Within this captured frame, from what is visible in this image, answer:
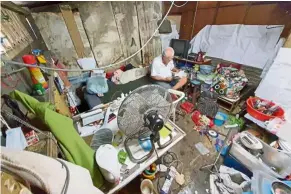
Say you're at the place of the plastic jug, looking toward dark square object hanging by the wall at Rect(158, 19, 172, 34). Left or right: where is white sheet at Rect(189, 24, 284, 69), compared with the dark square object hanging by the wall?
right

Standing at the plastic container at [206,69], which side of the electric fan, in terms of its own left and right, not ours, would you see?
right

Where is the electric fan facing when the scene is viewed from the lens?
facing away from the viewer and to the left of the viewer

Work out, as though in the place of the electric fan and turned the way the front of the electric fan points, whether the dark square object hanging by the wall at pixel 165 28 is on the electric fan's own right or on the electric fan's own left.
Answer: on the electric fan's own right

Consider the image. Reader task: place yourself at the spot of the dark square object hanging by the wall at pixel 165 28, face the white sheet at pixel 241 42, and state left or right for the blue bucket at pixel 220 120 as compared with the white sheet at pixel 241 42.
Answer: right

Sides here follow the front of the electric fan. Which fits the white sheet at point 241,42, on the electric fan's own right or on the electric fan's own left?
on the electric fan's own right

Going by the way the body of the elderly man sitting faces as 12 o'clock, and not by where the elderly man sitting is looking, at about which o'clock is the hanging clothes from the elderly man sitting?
The hanging clothes is roughly at 2 o'clock from the elderly man sitting.

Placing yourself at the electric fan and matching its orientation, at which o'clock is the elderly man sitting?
The elderly man sitting is roughly at 2 o'clock from the electric fan.

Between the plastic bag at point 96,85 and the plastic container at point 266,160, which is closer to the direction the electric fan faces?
the plastic bag

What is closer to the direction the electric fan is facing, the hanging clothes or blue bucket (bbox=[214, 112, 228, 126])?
the hanging clothes
